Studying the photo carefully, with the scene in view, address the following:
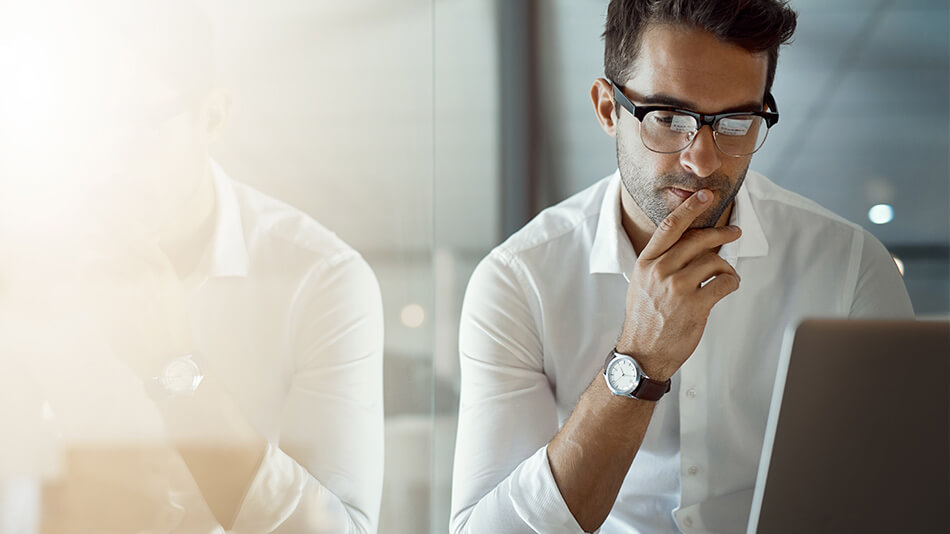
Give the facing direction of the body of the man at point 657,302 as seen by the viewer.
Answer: toward the camera

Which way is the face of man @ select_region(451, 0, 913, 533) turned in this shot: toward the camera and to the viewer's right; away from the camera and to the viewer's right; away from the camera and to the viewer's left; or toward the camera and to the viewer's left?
toward the camera and to the viewer's right

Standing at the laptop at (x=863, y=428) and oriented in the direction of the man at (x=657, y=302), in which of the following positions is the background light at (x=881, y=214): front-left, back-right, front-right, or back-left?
front-right
